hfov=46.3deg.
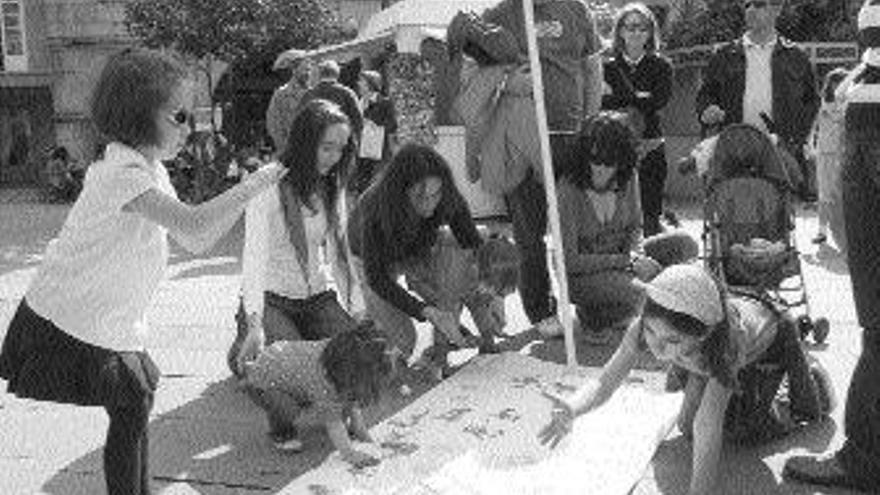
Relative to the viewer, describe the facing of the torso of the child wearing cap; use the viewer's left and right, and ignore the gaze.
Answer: facing the viewer and to the left of the viewer

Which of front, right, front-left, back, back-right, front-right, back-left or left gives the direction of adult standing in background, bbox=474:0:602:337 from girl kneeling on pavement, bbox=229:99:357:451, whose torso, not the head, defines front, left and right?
left

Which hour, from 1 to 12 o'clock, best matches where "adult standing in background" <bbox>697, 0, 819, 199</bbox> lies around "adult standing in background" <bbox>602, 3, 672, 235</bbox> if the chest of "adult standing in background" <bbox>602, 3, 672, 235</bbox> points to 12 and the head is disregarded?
"adult standing in background" <bbox>697, 0, 819, 199</bbox> is roughly at 10 o'clock from "adult standing in background" <bbox>602, 3, 672, 235</bbox>.

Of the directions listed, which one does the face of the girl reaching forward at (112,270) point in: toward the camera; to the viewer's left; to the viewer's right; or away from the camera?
to the viewer's right

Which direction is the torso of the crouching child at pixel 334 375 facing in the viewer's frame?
to the viewer's right

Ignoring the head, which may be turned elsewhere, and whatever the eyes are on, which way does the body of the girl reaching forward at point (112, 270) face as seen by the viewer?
to the viewer's right

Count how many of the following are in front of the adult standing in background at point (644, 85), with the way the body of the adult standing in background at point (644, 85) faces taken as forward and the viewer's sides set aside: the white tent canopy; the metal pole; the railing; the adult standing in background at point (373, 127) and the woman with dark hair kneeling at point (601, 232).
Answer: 2

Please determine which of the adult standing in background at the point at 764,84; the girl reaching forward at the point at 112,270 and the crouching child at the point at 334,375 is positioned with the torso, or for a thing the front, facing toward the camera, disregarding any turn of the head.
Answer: the adult standing in background

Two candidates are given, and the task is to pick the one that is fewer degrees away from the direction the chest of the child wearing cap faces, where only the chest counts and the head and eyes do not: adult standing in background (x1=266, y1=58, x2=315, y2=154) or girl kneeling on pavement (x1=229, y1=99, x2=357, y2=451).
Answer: the girl kneeling on pavement

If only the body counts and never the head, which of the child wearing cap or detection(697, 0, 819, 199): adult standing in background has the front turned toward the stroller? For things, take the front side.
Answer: the adult standing in background

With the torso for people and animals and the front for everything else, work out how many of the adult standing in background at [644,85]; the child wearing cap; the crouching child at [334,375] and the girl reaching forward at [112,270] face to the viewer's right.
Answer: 2

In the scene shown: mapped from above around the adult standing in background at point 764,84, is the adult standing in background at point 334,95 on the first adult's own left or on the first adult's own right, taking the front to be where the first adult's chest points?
on the first adult's own right

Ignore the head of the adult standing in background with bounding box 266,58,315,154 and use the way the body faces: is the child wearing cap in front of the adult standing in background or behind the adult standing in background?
in front

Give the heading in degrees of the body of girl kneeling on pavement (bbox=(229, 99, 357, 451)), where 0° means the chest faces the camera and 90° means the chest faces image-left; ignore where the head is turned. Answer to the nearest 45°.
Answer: approximately 315°
